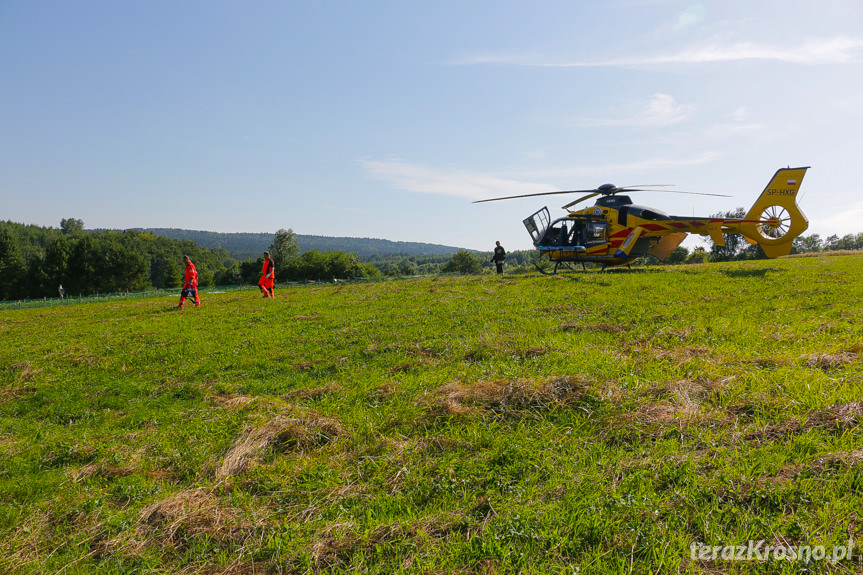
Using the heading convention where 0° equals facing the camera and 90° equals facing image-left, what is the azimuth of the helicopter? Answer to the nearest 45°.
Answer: approximately 90°

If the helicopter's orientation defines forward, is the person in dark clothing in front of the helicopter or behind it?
in front

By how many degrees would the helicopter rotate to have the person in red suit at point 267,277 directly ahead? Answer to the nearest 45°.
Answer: approximately 45° to its left
